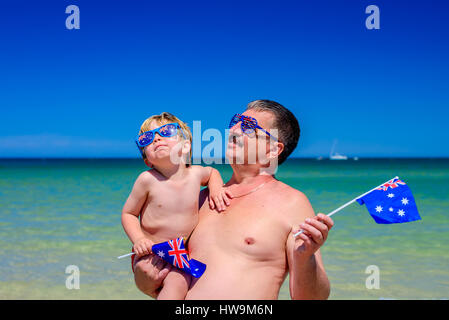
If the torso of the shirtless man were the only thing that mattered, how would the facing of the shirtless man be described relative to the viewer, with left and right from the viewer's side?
facing the viewer and to the left of the viewer

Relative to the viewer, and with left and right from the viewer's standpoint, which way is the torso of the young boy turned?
facing the viewer
